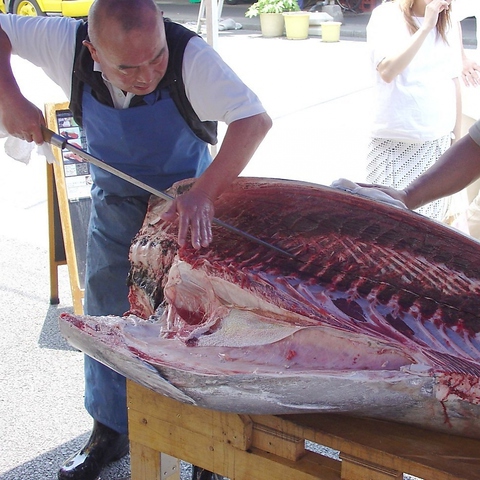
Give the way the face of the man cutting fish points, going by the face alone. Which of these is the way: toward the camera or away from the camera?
toward the camera

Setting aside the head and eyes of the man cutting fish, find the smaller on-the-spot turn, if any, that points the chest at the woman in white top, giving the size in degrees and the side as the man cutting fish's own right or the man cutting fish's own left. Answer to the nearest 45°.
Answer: approximately 135° to the man cutting fish's own left

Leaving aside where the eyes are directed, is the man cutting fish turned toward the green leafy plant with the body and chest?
no

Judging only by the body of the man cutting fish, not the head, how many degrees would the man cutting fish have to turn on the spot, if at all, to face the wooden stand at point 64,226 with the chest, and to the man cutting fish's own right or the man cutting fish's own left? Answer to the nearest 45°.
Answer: approximately 180°

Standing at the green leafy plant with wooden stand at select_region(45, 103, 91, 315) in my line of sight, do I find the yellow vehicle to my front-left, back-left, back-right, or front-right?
back-right

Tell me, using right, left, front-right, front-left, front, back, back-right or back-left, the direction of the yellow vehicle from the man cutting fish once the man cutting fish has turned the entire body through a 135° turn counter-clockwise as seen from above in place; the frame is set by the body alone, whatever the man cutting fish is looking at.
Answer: front-left

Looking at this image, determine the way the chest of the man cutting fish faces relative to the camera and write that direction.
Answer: toward the camera
